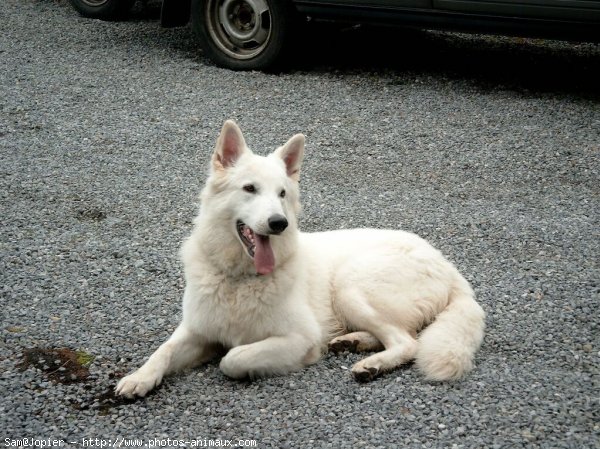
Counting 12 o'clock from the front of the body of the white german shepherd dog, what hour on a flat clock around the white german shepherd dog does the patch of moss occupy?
The patch of moss is roughly at 1 o'clock from the white german shepherd dog.

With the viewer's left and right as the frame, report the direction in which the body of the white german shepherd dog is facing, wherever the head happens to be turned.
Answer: facing the viewer and to the left of the viewer
